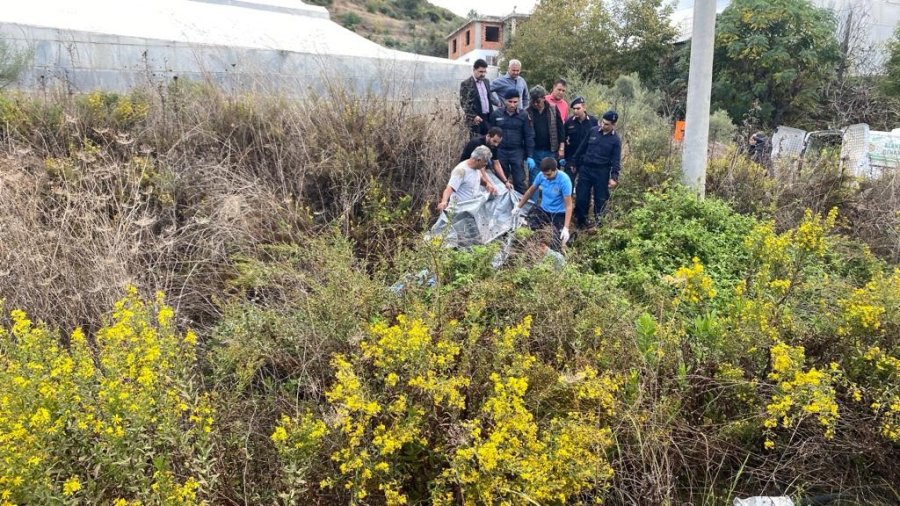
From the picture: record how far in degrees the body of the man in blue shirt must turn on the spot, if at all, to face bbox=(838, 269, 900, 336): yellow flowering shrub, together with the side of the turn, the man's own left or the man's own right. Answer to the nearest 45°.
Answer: approximately 90° to the man's own left

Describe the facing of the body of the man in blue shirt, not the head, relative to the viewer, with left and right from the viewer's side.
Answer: facing the viewer and to the left of the viewer

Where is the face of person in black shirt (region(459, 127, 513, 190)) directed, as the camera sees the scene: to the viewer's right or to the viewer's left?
to the viewer's right

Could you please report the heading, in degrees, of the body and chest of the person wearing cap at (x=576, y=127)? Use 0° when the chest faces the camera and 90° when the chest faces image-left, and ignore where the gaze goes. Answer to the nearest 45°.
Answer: approximately 45°

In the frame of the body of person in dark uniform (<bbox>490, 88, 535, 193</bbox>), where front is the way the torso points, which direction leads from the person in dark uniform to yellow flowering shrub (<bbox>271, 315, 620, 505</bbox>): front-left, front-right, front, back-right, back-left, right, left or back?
front

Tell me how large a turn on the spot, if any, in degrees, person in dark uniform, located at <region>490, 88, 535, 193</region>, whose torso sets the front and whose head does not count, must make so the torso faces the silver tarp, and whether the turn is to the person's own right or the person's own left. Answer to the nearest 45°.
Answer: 0° — they already face it

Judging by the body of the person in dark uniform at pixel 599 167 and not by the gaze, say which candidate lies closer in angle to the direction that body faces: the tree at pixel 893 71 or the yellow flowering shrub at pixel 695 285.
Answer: the yellow flowering shrub

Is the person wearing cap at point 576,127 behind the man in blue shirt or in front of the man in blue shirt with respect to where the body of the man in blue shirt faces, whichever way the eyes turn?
behind

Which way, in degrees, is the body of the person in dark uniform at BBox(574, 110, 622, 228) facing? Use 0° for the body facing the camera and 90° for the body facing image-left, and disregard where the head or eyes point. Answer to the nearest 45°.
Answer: approximately 45°

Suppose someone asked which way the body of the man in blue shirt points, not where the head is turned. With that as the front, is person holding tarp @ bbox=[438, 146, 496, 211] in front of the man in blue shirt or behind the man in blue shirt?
in front

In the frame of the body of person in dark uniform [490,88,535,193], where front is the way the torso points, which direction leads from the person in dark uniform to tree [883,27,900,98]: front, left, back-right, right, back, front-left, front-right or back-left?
back-left

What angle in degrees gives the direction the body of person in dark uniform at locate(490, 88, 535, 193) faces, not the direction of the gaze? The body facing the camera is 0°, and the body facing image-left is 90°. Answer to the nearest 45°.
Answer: approximately 0°

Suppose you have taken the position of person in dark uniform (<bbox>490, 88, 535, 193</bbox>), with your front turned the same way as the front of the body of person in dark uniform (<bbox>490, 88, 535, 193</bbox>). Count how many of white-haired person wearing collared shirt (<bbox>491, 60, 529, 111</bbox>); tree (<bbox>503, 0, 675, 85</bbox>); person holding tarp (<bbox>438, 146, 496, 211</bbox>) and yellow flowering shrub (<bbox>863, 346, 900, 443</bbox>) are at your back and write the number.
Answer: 2

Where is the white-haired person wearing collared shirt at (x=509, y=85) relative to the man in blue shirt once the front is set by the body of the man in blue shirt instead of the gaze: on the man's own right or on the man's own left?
on the man's own right
